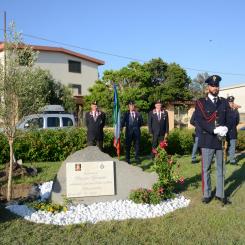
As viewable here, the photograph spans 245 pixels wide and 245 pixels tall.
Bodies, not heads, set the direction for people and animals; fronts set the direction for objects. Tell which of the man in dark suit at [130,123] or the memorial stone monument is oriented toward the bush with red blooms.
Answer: the man in dark suit

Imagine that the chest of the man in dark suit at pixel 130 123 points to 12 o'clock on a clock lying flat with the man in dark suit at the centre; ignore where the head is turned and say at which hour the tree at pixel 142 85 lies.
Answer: The tree is roughly at 6 o'clock from the man in dark suit.

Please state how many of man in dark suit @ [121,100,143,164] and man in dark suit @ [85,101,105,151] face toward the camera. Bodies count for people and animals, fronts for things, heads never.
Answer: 2

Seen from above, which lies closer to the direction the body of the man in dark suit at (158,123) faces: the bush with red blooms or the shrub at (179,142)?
the bush with red blooms

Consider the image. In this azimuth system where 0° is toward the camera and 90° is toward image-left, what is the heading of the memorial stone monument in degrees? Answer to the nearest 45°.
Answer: approximately 0°
